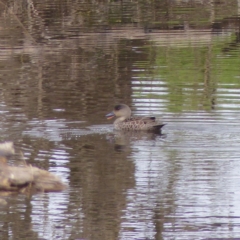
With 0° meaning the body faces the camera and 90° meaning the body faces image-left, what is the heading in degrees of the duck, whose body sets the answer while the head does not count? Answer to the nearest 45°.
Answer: approximately 90°
